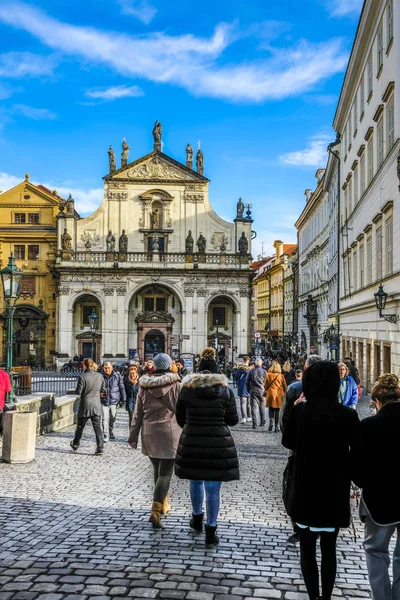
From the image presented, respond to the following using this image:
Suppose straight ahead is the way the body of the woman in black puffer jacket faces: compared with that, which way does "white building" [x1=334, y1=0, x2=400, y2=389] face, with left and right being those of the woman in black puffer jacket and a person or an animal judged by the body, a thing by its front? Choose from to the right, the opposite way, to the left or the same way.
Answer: to the left

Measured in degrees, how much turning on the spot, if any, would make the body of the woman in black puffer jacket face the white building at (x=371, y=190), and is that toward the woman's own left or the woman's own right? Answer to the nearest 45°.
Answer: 0° — they already face it

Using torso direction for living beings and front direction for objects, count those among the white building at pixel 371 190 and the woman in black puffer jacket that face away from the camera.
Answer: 1

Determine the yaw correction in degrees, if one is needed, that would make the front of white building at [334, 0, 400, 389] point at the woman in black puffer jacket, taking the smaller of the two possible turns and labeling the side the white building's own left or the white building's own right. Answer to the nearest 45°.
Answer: approximately 90° to the white building's own left

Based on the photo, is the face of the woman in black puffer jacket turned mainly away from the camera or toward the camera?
away from the camera

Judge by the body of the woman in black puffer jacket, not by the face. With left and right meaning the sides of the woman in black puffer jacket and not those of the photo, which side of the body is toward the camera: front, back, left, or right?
back

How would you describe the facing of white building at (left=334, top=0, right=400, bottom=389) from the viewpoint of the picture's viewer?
facing to the left of the viewer
